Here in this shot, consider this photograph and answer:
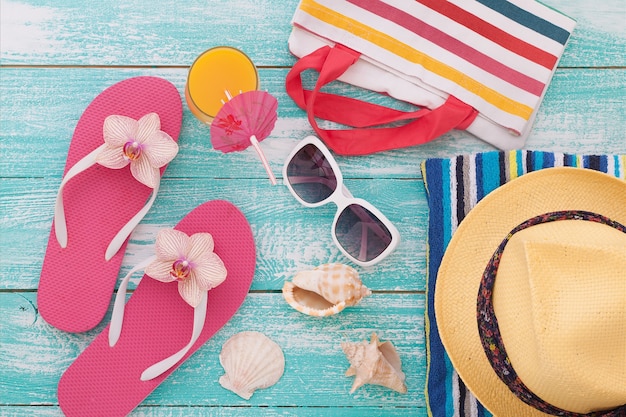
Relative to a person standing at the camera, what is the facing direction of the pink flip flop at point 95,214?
facing away from the viewer

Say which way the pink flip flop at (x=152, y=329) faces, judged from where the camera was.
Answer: facing away from the viewer and to the right of the viewer
